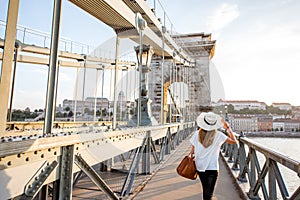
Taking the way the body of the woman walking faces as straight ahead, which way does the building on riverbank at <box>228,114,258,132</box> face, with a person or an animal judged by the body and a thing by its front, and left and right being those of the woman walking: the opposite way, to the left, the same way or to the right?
the opposite way

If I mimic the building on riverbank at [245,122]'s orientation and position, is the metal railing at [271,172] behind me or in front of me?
in front

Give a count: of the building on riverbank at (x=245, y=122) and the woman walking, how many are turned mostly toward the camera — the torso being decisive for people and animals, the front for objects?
1

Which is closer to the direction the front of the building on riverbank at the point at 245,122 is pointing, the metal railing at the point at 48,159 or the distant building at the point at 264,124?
the metal railing

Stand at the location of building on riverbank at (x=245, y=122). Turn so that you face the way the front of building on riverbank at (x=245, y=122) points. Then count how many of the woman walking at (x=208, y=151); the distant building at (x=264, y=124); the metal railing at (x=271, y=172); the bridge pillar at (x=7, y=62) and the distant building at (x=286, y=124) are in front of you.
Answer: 3

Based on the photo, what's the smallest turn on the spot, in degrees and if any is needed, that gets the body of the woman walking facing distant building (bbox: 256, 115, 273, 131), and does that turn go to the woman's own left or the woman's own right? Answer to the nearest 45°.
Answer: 0° — they already face it

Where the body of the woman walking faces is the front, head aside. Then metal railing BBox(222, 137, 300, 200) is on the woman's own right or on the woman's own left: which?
on the woman's own right

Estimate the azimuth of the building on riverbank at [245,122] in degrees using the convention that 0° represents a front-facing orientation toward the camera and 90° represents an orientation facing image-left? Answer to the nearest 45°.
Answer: approximately 0°

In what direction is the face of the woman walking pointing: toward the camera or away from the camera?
away from the camera

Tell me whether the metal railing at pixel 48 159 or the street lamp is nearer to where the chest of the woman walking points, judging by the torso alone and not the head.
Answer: the street lamp

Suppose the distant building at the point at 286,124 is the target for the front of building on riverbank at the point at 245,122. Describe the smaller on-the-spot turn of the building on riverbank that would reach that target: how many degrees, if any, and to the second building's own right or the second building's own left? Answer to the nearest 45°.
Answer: approximately 135° to the second building's own left

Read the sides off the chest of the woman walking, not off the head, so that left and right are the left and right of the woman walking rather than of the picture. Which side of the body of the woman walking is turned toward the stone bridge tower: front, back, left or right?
front

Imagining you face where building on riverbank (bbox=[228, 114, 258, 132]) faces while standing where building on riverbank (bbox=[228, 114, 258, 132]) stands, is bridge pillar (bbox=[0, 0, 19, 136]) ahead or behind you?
ahead

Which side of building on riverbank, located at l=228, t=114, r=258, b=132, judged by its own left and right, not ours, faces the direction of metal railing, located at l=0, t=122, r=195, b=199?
front

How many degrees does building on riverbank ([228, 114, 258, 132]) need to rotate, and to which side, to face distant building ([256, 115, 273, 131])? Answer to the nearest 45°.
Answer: approximately 135° to its left

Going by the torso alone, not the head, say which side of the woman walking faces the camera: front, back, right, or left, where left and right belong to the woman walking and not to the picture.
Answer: back
